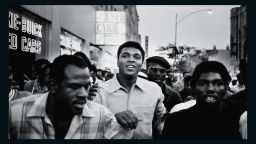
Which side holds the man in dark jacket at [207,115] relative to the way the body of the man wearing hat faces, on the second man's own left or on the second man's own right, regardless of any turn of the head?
on the second man's own left

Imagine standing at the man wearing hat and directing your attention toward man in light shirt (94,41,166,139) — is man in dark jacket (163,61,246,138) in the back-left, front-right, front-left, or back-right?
front-left

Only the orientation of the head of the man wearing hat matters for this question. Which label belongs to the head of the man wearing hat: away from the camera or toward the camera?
toward the camera

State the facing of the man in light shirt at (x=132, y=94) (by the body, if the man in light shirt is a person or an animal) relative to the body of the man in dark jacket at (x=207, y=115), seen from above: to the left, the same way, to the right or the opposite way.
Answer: the same way

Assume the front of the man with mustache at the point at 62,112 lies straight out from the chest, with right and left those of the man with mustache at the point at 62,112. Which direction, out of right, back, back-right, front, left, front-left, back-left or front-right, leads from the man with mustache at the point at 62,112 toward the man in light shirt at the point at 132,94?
left

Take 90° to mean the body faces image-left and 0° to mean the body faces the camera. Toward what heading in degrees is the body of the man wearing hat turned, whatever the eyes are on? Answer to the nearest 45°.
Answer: approximately 45°

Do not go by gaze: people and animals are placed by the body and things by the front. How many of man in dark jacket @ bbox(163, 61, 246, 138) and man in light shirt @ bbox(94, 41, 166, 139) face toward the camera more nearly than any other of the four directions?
2

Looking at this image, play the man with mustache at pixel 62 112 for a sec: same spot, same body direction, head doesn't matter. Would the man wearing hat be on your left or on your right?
on your left

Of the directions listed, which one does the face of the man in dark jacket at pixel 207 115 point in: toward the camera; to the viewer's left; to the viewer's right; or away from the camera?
toward the camera

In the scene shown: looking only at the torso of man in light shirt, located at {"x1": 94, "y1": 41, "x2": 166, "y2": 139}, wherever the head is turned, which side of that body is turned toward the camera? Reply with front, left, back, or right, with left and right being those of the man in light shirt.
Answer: front

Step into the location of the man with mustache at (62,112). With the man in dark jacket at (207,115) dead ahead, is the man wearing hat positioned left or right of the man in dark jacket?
left

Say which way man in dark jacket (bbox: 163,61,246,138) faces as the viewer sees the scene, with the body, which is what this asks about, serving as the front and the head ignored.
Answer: toward the camera

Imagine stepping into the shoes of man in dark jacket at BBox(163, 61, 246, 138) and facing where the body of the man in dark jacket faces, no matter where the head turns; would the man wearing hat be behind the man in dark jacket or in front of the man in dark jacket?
behind
